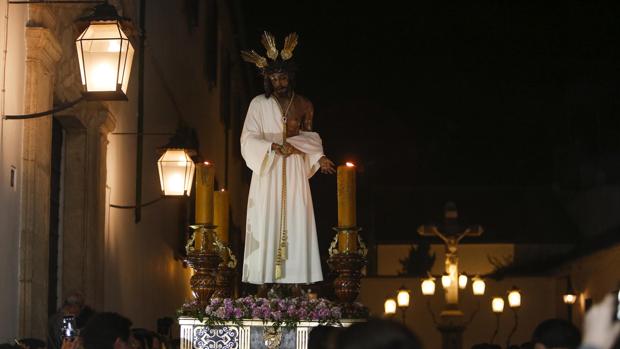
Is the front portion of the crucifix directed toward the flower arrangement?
yes

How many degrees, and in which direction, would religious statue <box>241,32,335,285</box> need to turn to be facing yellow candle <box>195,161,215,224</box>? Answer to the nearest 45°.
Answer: approximately 45° to its right

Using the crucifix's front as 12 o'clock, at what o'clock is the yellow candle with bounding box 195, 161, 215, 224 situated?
The yellow candle is roughly at 12 o'clock from the crucifix.

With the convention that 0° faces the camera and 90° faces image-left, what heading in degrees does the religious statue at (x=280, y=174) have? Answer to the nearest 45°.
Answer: approximately 0°

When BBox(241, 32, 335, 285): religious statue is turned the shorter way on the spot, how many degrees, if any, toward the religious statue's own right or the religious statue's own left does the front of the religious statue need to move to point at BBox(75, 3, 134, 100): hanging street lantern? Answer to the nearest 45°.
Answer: approximately 45° to the religious statue's own right

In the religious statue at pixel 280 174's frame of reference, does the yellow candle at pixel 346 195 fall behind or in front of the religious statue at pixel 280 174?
in front

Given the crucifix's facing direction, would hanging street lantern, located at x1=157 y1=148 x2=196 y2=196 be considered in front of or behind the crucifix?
in front

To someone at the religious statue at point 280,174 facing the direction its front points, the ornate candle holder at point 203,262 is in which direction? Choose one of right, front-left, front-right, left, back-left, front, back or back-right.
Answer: front-right

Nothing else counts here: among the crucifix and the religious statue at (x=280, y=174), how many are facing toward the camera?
2

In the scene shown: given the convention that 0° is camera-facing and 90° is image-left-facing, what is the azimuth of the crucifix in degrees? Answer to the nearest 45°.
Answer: approximately 0°

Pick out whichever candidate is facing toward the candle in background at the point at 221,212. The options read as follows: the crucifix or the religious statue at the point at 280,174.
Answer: the crucifix

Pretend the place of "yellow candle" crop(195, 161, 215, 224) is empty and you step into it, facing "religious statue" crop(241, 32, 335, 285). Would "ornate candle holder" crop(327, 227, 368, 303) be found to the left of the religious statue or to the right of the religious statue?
right
